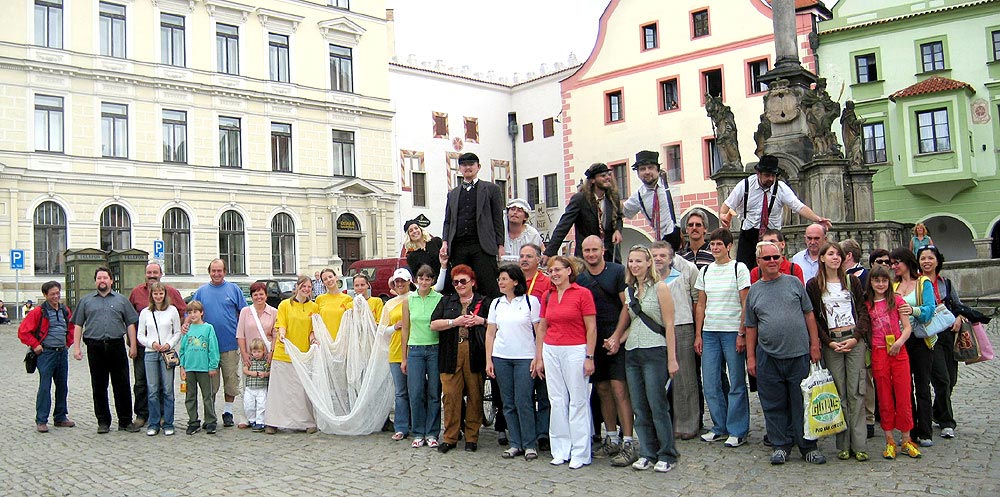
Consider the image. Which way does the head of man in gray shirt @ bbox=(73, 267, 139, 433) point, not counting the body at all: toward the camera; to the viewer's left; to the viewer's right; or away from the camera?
toward the camera

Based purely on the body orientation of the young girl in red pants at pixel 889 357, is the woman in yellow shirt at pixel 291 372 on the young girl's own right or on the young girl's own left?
on the young girl's own right

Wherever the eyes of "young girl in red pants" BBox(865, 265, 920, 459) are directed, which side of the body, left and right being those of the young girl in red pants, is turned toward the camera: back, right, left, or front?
front

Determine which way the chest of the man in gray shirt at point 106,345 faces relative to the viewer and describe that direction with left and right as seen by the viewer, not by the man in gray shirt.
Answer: facing the viewer

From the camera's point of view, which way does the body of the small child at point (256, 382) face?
toward the camera

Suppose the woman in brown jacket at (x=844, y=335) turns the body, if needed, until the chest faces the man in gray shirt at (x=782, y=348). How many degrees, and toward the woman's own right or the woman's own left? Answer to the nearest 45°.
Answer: approximately 45° to the woman's own right

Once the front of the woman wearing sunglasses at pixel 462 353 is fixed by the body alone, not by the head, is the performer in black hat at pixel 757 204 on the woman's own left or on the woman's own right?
on the woman's own left

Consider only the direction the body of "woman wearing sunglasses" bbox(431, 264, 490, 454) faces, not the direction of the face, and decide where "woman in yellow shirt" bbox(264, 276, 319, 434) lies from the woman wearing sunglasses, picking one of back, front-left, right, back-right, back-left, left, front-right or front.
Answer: back-right

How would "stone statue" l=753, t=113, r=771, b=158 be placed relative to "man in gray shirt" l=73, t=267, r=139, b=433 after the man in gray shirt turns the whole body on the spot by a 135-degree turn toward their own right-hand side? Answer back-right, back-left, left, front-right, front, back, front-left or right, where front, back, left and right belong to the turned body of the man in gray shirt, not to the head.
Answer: back-right

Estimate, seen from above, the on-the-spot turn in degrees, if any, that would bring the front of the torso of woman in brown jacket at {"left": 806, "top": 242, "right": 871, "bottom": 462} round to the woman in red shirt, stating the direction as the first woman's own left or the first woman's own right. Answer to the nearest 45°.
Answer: approximately 90° to the first woman's own right

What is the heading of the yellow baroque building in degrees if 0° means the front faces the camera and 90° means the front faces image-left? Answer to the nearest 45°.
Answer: approximately 315°

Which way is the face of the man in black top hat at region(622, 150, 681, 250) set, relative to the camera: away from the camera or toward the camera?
toward the camera
